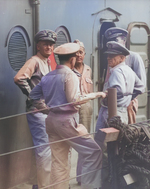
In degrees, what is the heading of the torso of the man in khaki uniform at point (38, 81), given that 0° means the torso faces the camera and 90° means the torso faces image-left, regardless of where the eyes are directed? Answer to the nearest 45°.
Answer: approximately 315°

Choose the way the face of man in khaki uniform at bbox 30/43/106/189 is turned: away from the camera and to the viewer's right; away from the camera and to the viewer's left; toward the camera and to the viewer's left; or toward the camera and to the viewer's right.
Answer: away from the camera and to the viewer's right

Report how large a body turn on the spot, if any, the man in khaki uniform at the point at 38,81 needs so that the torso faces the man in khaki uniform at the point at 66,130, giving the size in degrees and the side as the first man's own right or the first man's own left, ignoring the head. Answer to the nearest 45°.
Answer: approximately 45° to the first man's own right

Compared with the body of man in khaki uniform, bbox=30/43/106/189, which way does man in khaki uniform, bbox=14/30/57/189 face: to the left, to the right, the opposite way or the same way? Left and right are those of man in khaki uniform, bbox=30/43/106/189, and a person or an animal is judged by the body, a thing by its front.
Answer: to the right

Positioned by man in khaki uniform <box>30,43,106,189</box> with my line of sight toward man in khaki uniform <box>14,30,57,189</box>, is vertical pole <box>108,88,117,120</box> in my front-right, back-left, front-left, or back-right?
back-right

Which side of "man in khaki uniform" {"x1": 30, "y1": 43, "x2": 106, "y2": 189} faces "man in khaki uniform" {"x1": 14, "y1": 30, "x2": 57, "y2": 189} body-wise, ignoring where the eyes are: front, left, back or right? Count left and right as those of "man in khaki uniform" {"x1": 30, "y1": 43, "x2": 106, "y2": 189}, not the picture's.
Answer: left

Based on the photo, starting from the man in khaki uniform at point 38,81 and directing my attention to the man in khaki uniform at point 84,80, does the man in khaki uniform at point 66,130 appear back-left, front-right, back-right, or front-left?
back-right

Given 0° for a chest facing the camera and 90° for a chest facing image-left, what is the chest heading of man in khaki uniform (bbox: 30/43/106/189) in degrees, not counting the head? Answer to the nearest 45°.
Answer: approximately 225°

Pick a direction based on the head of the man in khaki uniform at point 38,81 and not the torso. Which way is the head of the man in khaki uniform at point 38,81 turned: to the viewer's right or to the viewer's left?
to the viewer's right
